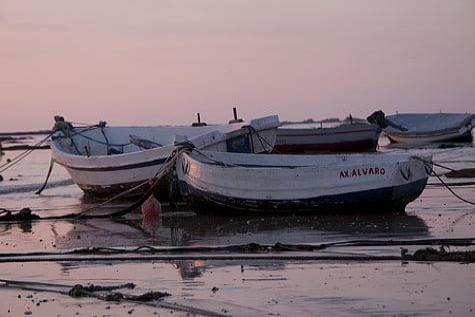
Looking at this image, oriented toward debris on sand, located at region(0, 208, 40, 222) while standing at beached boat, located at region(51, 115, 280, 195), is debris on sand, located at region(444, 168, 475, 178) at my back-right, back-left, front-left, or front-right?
back-left

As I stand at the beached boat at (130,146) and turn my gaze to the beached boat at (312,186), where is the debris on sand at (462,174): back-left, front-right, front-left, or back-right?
front-left

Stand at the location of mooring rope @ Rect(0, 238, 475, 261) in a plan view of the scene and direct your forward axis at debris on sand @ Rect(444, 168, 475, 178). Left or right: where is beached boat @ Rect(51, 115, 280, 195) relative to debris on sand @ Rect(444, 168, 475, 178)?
left

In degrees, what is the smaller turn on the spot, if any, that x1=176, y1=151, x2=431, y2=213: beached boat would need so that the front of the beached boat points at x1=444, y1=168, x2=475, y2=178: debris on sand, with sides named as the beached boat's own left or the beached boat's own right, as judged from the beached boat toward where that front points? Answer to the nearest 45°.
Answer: approximately 45° to the beached boat's own left

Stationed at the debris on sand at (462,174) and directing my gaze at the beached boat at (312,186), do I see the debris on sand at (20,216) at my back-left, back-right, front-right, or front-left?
front-right

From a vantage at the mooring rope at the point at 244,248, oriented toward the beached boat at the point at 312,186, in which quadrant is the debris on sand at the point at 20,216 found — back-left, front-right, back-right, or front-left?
front-left

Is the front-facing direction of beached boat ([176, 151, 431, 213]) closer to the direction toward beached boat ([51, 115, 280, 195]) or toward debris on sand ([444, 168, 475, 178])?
the debris on sand

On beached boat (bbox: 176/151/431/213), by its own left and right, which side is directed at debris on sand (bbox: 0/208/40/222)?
back

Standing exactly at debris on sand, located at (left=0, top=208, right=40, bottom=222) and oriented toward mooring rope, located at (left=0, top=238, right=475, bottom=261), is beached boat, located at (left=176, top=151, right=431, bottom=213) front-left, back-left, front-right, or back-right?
front-left

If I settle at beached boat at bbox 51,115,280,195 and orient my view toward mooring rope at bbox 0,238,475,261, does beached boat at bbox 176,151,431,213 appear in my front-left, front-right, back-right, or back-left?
front-left

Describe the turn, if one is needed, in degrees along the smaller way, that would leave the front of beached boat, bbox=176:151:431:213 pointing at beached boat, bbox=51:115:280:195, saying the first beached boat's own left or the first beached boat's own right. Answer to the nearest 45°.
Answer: approximately 135° to the first beached boat's own left

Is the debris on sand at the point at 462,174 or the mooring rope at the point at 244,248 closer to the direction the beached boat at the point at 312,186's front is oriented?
the debris on sand
